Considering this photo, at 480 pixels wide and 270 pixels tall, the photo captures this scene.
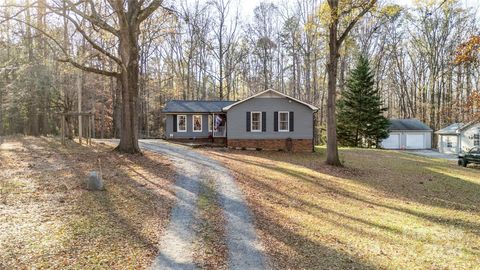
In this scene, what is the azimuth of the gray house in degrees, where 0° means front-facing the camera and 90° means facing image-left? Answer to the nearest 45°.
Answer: approximately 0°

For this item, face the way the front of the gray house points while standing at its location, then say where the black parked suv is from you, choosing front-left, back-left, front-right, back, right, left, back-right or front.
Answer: left

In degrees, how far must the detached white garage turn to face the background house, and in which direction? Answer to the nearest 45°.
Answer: approximately 45° to its left

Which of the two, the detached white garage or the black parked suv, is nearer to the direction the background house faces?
the black parked suv

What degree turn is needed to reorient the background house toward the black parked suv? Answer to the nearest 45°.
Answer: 0° — it already faces it

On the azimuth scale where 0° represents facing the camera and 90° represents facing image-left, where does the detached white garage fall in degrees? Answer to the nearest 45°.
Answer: approximately 0°

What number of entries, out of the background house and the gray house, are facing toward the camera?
2

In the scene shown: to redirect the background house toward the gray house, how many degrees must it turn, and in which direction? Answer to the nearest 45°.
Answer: approximately 45° to its right

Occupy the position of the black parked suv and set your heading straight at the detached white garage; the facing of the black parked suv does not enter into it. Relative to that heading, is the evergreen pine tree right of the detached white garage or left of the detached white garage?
left

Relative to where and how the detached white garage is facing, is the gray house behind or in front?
in front

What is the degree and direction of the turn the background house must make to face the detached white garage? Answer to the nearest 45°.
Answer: approximately 135° to its right
